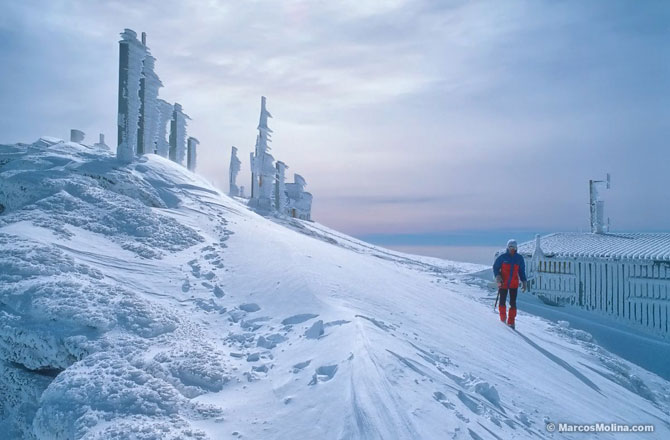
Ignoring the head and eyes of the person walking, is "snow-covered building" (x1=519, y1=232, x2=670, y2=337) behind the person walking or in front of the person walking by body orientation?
behind

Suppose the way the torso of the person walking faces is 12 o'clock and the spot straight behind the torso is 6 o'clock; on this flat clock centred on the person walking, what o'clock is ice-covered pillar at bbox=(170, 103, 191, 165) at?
The ice-covered pillar is roughly at 4 o'clock from the person walking.

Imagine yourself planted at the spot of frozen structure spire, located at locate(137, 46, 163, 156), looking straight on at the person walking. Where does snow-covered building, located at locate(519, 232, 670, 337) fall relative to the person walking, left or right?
left

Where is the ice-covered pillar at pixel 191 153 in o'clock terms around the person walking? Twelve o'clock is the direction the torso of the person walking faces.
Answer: The ice-covered pillar is roughly at 4 o'clock from the person walking.

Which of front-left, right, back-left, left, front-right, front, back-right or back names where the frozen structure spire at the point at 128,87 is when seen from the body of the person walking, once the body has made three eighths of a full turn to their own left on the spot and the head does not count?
back-left

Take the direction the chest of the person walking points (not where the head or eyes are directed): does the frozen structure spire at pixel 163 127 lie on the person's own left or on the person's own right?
on the person's own right

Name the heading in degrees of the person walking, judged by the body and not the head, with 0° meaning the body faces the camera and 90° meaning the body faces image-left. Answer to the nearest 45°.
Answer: approximately 0°

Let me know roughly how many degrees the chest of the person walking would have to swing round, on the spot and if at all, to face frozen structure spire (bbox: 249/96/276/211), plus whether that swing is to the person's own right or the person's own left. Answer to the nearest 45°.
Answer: approximately 135° to the person's own right

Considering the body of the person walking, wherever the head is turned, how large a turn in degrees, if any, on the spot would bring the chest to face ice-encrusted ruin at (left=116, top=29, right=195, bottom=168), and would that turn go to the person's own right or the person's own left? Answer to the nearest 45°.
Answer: approximately 90° to the person's own right

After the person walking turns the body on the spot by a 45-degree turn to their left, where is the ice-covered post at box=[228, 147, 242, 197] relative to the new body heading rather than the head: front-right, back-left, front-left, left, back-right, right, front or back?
back

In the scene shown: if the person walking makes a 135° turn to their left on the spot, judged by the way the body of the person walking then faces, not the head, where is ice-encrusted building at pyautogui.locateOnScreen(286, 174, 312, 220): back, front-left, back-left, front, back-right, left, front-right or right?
left
